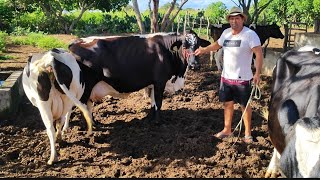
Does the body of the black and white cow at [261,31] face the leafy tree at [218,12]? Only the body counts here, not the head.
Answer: no

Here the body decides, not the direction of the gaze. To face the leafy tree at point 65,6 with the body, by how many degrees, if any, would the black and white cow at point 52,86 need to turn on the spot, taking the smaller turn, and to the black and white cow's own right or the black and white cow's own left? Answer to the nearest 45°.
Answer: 0° — it already faces it

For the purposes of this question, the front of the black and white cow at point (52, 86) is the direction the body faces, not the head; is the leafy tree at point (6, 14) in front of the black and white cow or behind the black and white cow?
in front

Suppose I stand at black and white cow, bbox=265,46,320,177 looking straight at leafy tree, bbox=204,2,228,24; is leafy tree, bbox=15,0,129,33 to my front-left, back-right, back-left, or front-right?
front-left

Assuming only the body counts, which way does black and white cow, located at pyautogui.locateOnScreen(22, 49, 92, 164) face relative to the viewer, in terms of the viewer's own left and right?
facing away from the viewer

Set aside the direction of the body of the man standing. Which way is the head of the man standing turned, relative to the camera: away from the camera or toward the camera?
toward the camera

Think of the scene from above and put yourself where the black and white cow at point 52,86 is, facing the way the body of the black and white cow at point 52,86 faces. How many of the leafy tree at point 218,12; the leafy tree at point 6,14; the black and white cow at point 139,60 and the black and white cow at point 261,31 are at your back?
0

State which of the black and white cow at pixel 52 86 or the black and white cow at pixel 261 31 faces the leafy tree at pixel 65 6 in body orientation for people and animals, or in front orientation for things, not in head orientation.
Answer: the black and white cow at pixel 52 86

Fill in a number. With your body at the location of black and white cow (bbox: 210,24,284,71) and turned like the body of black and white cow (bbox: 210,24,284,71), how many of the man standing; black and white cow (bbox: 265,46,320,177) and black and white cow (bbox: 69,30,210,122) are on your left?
0

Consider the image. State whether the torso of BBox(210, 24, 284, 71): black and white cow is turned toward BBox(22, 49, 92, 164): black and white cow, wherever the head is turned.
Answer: no

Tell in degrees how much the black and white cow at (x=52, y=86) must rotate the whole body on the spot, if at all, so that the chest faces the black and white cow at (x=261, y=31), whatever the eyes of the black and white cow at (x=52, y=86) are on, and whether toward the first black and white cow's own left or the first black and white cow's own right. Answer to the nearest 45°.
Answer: approximately 45° to the first black and white cow's own right

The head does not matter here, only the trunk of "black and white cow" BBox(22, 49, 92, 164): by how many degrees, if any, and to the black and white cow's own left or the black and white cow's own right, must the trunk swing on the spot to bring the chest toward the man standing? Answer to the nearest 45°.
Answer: approximately 90° to the black and white cow's own right

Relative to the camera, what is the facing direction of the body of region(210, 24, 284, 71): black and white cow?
to the viewer's right

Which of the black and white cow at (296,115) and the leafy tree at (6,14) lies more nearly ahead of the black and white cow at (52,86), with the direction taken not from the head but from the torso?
the leafy tree

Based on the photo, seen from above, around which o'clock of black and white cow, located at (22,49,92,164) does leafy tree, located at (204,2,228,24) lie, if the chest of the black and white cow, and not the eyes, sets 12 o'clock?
The leafy tree is roughly at 1 o'clock from the black and white cow.
